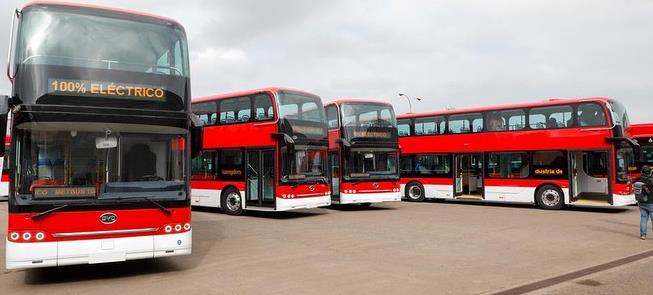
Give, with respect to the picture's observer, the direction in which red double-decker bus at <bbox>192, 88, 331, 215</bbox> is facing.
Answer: facing the viewer and to the right of the viewer

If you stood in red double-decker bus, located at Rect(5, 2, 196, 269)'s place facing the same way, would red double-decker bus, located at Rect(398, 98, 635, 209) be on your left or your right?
on your left

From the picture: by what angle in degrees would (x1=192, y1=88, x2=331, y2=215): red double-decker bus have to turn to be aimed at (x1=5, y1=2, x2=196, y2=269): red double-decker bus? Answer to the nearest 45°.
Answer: approximately 45° to its right

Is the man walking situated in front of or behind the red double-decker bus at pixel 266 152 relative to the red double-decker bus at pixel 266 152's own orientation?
in front

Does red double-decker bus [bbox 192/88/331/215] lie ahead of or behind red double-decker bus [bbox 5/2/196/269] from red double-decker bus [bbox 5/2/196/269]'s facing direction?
behind

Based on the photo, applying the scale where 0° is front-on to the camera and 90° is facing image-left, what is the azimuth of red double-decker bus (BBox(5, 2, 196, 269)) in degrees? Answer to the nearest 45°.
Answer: approximately 0°

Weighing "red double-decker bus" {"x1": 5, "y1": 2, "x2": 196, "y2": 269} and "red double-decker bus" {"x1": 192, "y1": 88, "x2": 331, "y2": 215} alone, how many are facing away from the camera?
0

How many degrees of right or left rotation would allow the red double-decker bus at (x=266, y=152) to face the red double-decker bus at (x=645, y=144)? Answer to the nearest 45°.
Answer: approximately 45° to its left

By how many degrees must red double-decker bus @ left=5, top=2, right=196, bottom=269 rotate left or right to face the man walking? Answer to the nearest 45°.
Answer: approximately 90° to its left

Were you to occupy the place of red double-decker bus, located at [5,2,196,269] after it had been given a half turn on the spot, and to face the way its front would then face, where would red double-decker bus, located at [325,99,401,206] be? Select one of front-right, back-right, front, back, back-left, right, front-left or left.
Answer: front-right

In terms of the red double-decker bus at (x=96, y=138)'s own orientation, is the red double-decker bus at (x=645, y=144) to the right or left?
on its left
